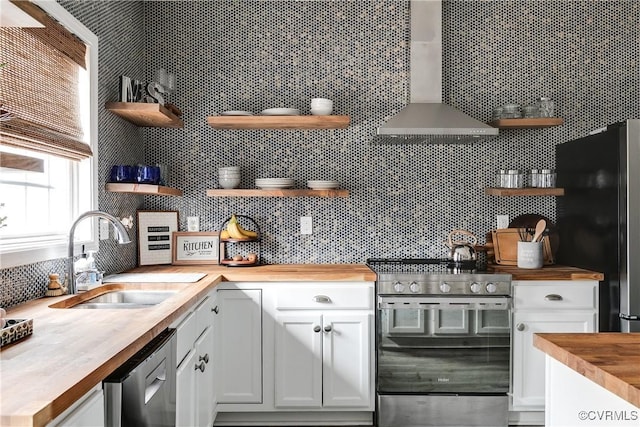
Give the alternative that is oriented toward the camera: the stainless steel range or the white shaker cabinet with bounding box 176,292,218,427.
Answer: the stainless steel range

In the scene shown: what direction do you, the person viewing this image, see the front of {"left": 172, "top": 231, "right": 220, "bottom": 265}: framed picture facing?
facing the viewer

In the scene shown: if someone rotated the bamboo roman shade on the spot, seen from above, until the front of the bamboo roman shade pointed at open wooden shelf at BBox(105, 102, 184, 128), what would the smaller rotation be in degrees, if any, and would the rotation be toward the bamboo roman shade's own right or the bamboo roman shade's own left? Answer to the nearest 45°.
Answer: approximately 90° to the bamboo roman shade's own left

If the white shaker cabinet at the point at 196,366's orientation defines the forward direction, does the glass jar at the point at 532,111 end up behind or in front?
in front

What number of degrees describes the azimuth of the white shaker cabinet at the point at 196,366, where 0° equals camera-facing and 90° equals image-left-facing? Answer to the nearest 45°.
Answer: approximately 270°

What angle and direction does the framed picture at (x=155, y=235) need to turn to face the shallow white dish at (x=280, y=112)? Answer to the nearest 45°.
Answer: approximately 45° to its left

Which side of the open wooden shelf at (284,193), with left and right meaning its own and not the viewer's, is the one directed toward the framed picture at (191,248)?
right

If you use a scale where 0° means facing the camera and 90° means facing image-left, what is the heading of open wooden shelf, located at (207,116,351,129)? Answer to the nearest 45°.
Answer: approximately 0°

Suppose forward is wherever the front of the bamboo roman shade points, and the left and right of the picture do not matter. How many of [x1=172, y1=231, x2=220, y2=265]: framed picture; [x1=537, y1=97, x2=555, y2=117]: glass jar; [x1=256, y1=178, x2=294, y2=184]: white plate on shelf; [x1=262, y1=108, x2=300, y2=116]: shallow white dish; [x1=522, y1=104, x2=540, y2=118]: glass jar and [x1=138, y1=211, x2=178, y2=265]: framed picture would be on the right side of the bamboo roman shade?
0

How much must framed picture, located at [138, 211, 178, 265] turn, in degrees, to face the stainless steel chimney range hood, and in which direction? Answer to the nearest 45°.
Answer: approximately 90° to its left

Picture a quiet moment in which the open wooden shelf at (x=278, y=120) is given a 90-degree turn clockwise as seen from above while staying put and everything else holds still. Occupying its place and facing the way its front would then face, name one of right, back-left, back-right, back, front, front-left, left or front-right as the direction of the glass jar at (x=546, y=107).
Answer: back

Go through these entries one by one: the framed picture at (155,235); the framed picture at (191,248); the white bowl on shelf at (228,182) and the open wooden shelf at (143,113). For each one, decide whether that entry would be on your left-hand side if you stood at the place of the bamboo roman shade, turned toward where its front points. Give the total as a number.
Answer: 4

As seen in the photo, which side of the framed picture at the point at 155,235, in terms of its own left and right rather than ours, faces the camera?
front

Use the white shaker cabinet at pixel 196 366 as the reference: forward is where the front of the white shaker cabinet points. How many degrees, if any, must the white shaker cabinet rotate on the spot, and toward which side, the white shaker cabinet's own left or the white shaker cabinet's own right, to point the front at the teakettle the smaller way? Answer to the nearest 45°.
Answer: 0° — it already faces it

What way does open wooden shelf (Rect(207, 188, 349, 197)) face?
toward the camera

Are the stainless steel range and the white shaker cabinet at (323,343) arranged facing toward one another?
no
